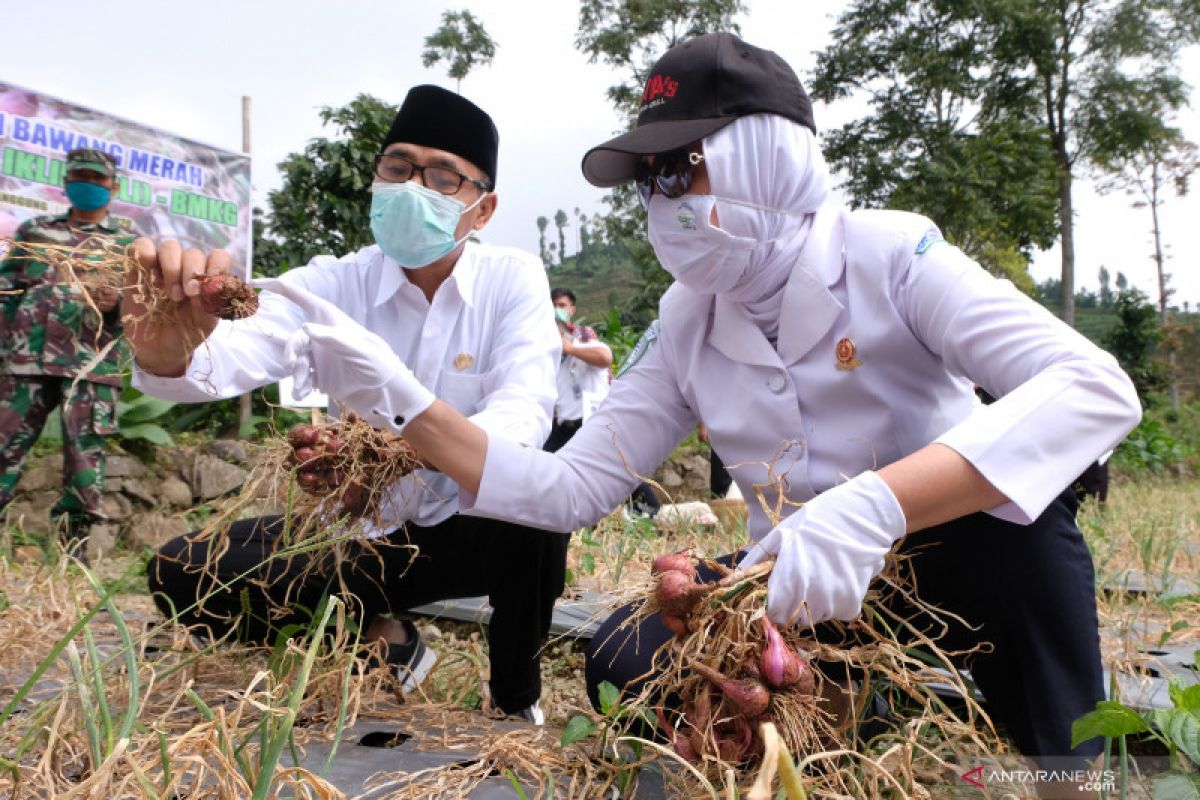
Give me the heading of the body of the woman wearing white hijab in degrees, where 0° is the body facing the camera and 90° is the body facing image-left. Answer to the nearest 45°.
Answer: approximately 45°

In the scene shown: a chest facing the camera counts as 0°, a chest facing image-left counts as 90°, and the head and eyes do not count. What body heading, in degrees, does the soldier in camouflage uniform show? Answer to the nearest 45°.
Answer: approximately 0°

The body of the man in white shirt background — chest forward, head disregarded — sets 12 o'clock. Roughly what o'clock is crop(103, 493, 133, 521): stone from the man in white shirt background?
The stone is roughly at 1 o'clock from the man in white shirt background.

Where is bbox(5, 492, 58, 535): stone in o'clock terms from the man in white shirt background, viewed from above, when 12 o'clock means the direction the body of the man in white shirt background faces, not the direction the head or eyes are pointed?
The stone is roughly at 1 o'clock from the man in white shirt background.

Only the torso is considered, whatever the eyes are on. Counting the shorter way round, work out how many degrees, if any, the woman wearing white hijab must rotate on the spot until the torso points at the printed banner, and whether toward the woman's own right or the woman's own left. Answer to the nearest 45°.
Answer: approximately 90° to the woman's own right

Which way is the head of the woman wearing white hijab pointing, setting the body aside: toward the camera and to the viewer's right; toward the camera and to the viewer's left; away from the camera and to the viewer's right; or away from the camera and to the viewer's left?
toward the camera and to the viewer's left

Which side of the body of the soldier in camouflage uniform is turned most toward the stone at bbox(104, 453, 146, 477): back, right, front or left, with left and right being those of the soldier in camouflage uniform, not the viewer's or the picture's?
back

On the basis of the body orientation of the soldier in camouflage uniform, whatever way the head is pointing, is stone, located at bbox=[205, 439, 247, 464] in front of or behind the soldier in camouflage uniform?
behind
